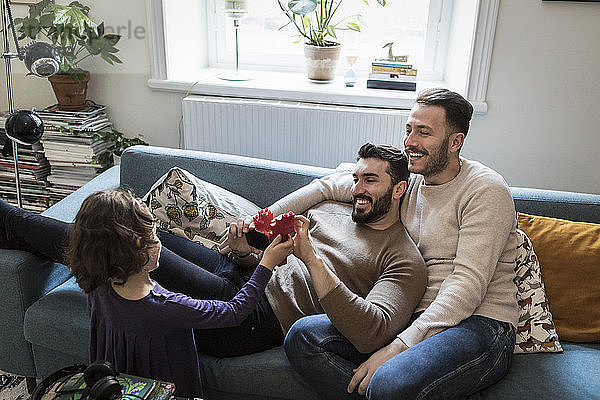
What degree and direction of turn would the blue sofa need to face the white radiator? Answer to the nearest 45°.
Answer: approximately 180°

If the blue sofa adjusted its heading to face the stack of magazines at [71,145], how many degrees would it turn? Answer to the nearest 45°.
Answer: approximately 135° to its right

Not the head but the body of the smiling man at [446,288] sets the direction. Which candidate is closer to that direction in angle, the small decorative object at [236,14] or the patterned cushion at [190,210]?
the patterned cushion

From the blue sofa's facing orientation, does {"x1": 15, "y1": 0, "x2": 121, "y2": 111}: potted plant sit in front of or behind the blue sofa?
behind

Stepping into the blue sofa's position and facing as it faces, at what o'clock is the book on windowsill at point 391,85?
The book on windowsill is roughly at 7 o'clock from the blue sofa.

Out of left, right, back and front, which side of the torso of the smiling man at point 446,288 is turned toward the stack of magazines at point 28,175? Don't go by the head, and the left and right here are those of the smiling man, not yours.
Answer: right

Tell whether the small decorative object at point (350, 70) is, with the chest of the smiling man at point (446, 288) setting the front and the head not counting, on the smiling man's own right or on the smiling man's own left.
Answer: on the smiling man's own right

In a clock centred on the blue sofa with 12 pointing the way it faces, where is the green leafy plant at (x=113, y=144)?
The green leafy plant is roughly at 5 o'clock from the blue sofa.

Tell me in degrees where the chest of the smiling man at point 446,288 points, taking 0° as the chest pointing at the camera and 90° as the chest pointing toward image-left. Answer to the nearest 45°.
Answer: approximately 45°

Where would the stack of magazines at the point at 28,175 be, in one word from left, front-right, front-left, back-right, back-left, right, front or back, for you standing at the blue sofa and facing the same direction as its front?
back-right
